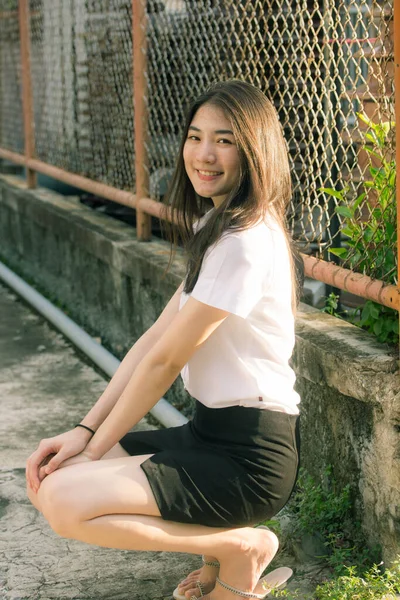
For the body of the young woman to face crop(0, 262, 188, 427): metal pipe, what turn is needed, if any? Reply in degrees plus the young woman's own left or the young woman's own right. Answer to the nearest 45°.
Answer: approximately 90° to the young woman's own right

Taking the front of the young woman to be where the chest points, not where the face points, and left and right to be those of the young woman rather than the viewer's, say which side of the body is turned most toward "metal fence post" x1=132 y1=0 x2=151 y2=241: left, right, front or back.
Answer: right

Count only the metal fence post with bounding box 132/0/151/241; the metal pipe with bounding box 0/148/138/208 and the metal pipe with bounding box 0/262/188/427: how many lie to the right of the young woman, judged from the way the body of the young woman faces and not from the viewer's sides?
3

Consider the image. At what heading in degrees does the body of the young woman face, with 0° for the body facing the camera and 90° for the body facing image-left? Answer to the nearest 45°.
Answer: approximately 90°

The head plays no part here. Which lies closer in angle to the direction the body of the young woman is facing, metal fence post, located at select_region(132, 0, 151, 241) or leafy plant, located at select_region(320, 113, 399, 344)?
the metal fence post

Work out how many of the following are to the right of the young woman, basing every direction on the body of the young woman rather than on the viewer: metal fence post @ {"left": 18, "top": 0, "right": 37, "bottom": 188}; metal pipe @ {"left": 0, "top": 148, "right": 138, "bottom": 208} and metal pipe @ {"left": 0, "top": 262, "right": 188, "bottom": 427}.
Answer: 3

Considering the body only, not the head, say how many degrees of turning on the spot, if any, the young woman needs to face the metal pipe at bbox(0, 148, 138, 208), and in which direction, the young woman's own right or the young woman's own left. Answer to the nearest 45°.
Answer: approximately 90° to the young woman's own right

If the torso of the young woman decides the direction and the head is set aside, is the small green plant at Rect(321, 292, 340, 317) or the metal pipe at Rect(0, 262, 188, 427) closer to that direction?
the metal pipe

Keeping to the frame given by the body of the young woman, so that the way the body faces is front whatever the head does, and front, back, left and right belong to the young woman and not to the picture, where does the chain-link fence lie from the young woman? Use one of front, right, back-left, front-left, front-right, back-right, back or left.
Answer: right
